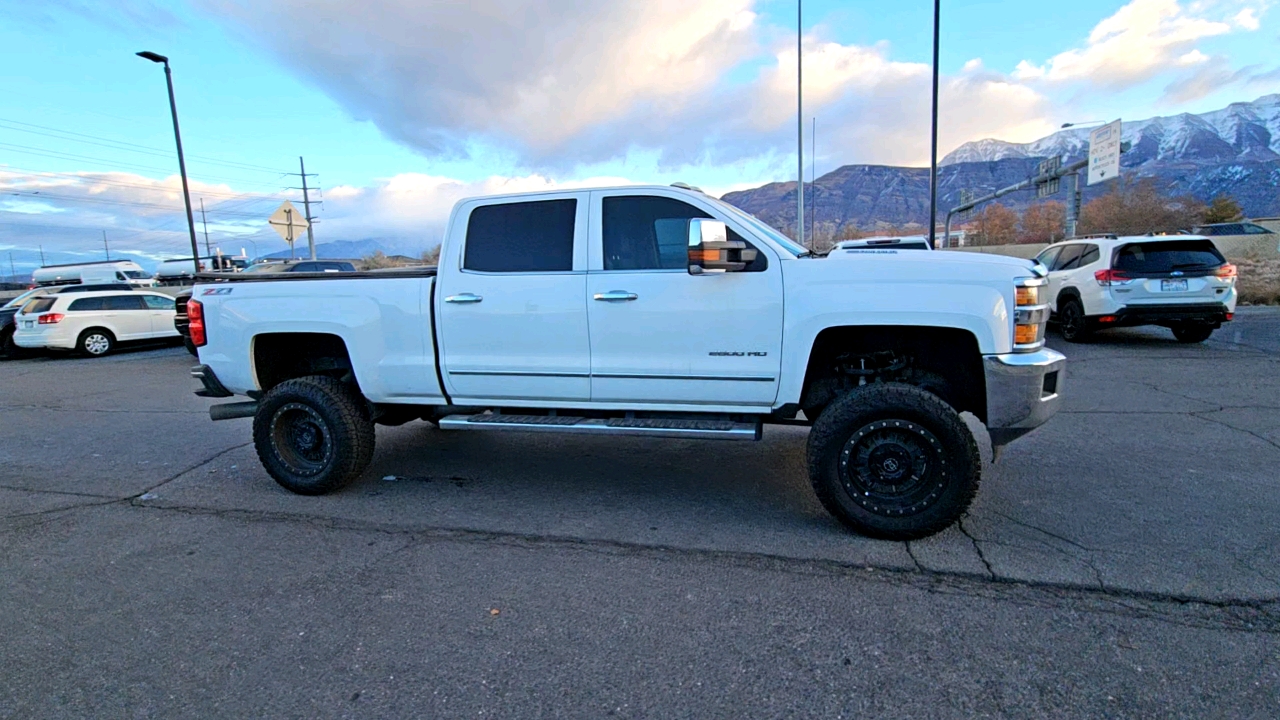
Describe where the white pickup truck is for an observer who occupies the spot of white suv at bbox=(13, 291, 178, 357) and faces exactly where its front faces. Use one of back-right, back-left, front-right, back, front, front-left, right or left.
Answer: back-right

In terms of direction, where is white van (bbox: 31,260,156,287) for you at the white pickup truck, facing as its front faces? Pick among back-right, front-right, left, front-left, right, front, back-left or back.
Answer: back-left

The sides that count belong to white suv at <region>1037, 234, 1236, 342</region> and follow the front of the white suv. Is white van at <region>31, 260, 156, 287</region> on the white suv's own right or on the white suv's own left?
on the white suv's own left

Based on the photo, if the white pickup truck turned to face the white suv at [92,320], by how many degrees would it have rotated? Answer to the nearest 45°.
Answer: approximately 135° to its left

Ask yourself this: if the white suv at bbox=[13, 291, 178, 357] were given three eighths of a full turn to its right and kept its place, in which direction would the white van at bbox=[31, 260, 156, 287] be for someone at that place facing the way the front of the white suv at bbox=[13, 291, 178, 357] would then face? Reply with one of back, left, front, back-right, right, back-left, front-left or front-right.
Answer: back

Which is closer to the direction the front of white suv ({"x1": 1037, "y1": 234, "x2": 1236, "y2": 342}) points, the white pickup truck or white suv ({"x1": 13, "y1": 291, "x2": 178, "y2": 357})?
the white suv

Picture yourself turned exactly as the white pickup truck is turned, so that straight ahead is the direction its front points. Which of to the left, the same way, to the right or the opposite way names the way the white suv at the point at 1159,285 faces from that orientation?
to the left

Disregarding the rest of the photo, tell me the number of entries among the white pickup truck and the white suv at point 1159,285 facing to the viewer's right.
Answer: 1

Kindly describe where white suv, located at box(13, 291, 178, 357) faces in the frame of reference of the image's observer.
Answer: facing away from the viewer and to the right of the viewer

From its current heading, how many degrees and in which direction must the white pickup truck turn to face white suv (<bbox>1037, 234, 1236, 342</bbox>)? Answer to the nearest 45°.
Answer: approximately 45° to its left

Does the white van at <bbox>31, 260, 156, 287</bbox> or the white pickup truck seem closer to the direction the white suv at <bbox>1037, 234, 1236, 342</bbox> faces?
the white van

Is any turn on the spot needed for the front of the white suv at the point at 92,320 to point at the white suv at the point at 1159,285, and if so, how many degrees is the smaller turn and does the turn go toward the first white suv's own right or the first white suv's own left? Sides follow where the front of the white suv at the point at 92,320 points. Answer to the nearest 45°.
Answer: approximately 90° to the first white suv's own right

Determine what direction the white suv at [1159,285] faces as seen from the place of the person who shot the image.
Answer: facing away from the viewer and to the left of the viewer

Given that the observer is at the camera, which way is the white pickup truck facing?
facing to the right of the viewer
